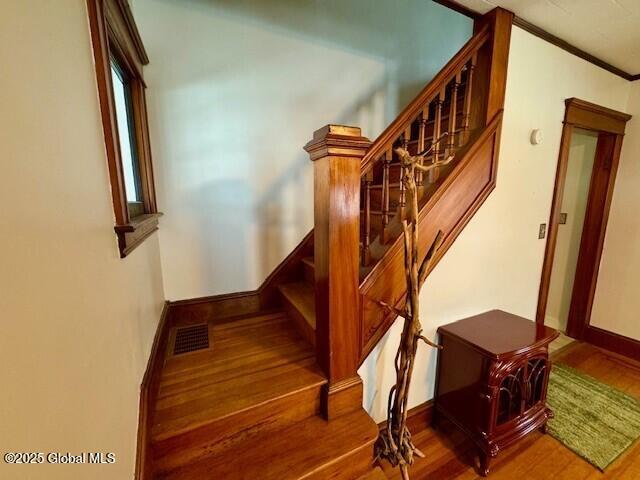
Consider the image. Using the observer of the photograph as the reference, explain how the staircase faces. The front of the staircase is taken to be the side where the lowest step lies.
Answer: facing the viewer and to the left of the viewer

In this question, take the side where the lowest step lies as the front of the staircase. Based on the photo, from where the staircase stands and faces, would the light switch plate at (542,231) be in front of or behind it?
behind

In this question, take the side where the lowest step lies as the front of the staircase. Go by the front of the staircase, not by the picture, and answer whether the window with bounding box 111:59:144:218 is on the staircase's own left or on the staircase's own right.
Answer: on the staircase's own right
